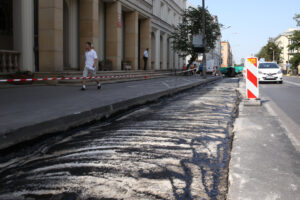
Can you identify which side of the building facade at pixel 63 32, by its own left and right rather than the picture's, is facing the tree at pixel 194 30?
left

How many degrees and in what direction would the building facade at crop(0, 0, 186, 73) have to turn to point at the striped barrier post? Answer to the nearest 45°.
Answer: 0° — it already faces it

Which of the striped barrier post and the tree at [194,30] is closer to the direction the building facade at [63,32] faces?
the striped barrier post

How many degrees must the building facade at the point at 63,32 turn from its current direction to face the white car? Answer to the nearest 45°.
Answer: approximately 45° to its left

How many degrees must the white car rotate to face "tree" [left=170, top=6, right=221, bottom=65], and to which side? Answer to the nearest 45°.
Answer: approximately 135° to its right

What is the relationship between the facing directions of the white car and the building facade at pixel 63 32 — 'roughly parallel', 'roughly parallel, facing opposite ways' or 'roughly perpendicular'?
roughly perpendicular

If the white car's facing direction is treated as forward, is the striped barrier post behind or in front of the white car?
in front

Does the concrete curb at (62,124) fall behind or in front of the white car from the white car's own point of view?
in front

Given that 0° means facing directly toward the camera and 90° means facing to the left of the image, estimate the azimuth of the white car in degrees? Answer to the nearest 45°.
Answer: approximately 0°

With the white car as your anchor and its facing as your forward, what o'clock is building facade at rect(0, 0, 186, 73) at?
The building facade is roughly at 2 o'clock from the white car.

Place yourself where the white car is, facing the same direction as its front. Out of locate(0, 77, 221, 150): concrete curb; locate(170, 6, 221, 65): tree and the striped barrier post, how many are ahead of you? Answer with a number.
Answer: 2

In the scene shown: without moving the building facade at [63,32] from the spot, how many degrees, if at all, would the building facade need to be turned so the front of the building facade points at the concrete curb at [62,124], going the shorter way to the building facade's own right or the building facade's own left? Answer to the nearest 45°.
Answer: approximately 45° to the building facade's own right

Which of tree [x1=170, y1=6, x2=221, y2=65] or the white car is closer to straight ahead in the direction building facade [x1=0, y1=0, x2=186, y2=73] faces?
the white car

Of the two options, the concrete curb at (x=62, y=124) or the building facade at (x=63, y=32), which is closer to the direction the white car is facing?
the concrete curb
